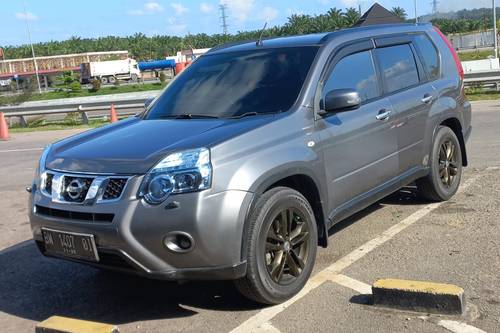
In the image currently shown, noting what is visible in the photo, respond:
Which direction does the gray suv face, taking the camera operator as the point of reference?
facing the viewer and to the left of the viewer

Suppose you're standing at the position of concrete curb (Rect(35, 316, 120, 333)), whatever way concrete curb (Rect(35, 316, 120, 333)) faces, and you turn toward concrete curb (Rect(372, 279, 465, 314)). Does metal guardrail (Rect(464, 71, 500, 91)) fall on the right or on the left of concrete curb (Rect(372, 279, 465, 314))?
left

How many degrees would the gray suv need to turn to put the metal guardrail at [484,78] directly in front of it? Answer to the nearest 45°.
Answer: approximately 180°

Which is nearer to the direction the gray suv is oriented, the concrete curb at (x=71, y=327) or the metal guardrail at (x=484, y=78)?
the concrete curb

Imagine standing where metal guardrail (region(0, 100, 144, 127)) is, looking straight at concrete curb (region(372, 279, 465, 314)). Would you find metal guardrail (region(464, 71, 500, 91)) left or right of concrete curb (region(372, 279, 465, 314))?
left

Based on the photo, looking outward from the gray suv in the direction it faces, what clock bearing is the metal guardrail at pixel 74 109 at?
The metal guardrail is roughly at 4 o'clock from the gray suv.

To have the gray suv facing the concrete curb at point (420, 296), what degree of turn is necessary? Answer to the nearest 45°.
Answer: approximately 90° to its left

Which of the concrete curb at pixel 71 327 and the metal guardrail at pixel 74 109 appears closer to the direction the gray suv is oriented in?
the concrete curb

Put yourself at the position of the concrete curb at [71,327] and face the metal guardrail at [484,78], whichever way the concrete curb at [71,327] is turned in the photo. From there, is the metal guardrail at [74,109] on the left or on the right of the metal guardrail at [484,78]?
left

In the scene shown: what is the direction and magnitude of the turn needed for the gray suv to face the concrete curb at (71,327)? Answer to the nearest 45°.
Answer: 0° — it already faces it
